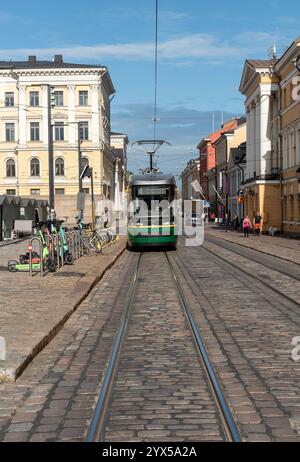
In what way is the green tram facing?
toward the camera

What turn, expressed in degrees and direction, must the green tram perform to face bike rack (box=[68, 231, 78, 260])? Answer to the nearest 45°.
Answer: approximately 45° to its right

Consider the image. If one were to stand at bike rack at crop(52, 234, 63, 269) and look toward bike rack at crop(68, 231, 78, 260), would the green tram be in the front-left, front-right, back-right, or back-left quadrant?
front-right

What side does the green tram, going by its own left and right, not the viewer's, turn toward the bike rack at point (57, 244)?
front

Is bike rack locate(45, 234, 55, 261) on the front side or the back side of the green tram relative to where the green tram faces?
on the front side
